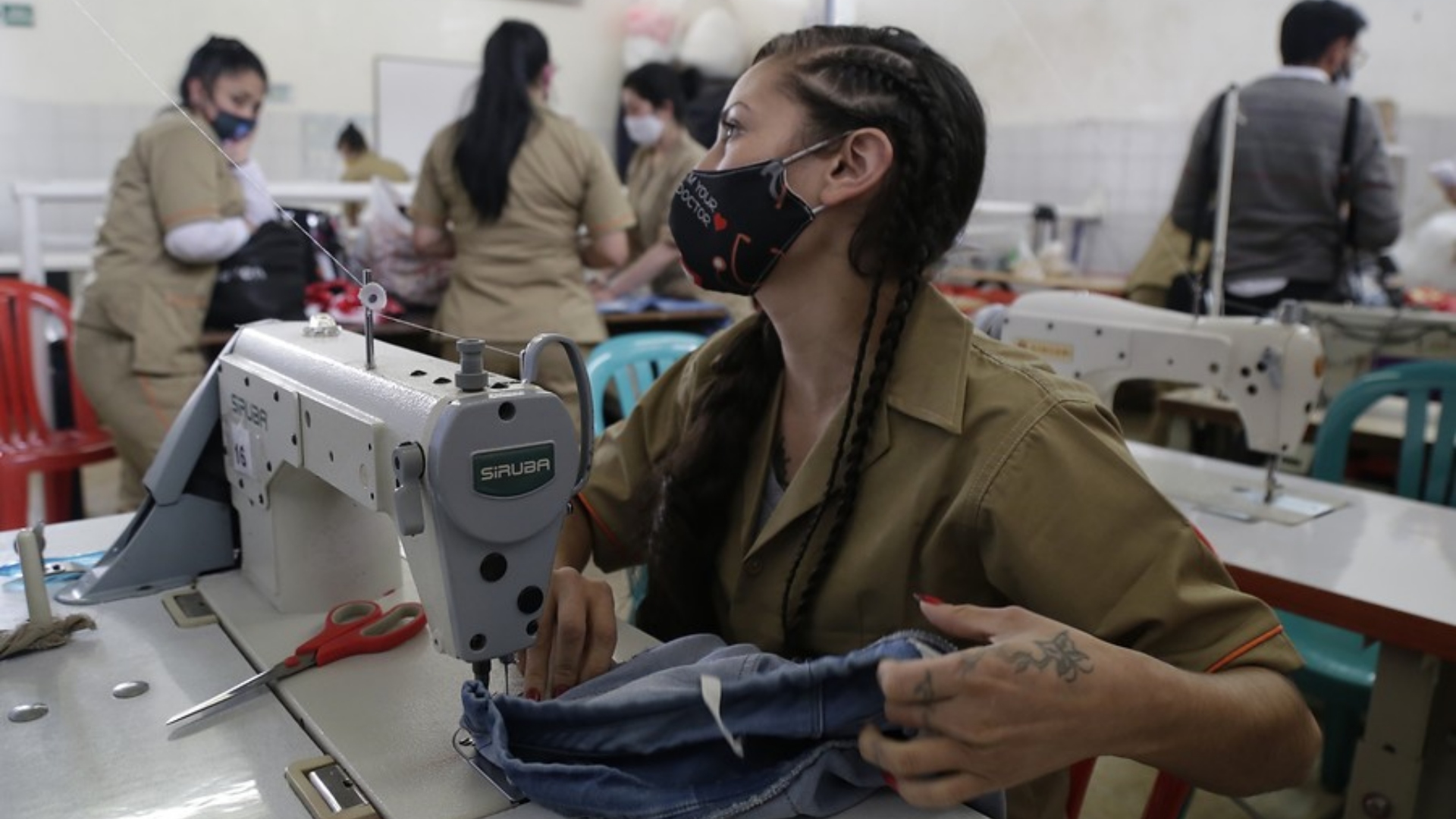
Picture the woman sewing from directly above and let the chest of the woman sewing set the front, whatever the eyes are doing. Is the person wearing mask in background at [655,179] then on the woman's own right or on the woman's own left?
on the woman's own right

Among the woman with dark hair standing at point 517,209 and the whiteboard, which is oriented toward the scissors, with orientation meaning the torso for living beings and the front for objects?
the whiteboard

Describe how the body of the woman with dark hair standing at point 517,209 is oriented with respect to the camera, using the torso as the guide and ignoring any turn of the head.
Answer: away from the camera

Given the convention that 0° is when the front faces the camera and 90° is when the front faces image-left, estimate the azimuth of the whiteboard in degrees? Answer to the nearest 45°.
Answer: approximately 0°

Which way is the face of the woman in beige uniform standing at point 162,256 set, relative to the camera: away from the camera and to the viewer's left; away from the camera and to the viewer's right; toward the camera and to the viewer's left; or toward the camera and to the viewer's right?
toward the camera and to the viewer's right

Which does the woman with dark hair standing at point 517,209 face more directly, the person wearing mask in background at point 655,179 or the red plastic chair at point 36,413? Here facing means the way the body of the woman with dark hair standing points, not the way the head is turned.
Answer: the person wearing mask in background

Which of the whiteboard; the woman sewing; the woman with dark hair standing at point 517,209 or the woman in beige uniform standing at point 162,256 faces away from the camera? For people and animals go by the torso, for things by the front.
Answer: the woman with dark hair standing

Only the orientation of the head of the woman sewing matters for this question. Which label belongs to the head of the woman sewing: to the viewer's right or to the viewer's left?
to the viewer's left

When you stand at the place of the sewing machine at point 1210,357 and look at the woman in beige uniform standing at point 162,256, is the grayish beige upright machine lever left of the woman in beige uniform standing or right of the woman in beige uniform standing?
left

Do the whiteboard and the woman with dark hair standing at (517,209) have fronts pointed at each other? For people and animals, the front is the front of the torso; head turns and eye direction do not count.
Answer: yes

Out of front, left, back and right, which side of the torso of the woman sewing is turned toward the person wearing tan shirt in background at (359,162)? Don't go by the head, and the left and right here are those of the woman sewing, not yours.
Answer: right

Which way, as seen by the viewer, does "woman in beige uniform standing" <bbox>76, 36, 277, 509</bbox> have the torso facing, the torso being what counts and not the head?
to the viewer's right

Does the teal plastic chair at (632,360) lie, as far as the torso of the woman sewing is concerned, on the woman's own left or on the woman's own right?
on the woman's own right

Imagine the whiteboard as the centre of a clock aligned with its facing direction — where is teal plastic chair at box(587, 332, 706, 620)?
The teal plastic chair is roughly at 12 o'clock from the whiteboard.

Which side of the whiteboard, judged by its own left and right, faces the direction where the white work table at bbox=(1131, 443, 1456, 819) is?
front

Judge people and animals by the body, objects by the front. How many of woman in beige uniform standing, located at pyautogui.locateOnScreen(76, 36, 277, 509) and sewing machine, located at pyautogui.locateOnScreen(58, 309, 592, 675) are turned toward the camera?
0

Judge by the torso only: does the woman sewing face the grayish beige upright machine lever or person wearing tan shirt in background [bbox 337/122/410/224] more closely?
the grayish beige upright machine lever

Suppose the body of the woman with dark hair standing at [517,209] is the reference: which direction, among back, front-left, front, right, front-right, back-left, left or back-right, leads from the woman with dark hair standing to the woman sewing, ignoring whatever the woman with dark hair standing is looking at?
back
